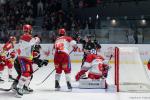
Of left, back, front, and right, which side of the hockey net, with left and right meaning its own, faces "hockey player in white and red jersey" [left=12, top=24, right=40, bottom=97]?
front

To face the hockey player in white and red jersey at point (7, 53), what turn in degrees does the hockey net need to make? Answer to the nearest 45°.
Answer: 0° — it already faces them

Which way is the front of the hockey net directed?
to the viewer's left

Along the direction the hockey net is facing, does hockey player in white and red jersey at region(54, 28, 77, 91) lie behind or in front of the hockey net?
in front
